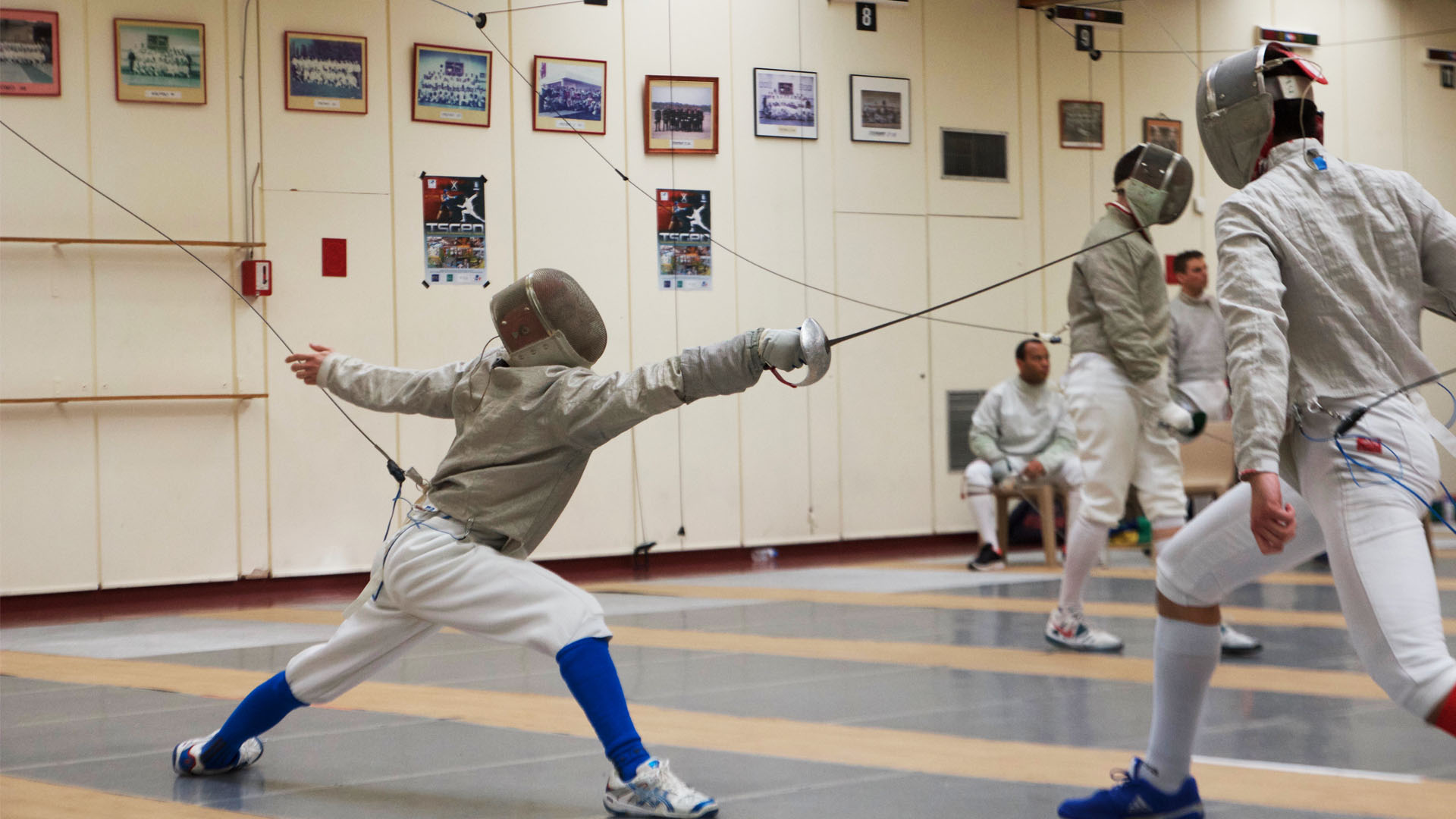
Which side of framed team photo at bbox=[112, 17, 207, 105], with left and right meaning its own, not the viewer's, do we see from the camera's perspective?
front

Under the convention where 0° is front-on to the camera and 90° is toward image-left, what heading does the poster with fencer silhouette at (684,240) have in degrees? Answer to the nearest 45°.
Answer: approximately 0°

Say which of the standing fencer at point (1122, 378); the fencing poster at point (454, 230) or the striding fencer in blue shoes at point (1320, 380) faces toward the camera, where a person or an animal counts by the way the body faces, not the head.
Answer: the fencing poster

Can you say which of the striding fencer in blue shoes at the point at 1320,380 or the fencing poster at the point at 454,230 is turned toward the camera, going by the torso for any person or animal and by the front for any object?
the fencing poster

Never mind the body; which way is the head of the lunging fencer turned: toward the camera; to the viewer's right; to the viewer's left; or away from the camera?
to the viewer's right

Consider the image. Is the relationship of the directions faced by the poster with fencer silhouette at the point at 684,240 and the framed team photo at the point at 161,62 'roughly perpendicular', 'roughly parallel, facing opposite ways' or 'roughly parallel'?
roughly parallel

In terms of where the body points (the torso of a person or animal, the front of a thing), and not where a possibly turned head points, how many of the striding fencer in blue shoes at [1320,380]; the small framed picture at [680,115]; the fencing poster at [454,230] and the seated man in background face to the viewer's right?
0

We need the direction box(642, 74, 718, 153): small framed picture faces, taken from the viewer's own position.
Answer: facing the viewer
